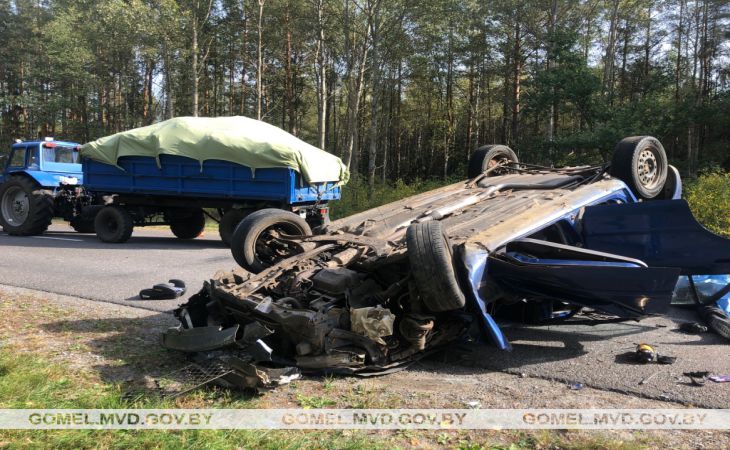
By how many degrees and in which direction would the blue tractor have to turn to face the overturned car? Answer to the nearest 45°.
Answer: approximately 135° to its left

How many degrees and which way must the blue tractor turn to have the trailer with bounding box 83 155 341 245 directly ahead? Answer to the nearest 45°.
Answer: approximately 180°

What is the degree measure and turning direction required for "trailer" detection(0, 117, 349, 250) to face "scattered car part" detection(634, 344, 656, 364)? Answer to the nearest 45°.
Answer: approximately 135° to its left

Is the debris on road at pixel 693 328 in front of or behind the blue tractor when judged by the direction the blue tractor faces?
behind

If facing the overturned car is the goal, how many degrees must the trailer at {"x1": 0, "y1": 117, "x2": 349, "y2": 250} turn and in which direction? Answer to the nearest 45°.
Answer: approximately 135° to its left

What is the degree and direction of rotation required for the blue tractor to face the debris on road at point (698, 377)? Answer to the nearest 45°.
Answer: approximately 135° to its left

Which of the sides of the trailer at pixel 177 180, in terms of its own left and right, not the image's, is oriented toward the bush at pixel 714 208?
back

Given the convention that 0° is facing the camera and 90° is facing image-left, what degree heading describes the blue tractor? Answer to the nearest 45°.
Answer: approximately 135°

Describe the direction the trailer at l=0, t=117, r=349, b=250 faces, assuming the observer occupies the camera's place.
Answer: facing away from the viewer and to the left of the viewer

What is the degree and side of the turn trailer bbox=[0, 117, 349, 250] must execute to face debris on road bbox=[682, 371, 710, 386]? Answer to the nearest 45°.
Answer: approximately 135° to its left

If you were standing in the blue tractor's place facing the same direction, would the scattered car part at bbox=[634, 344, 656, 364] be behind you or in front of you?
behind
